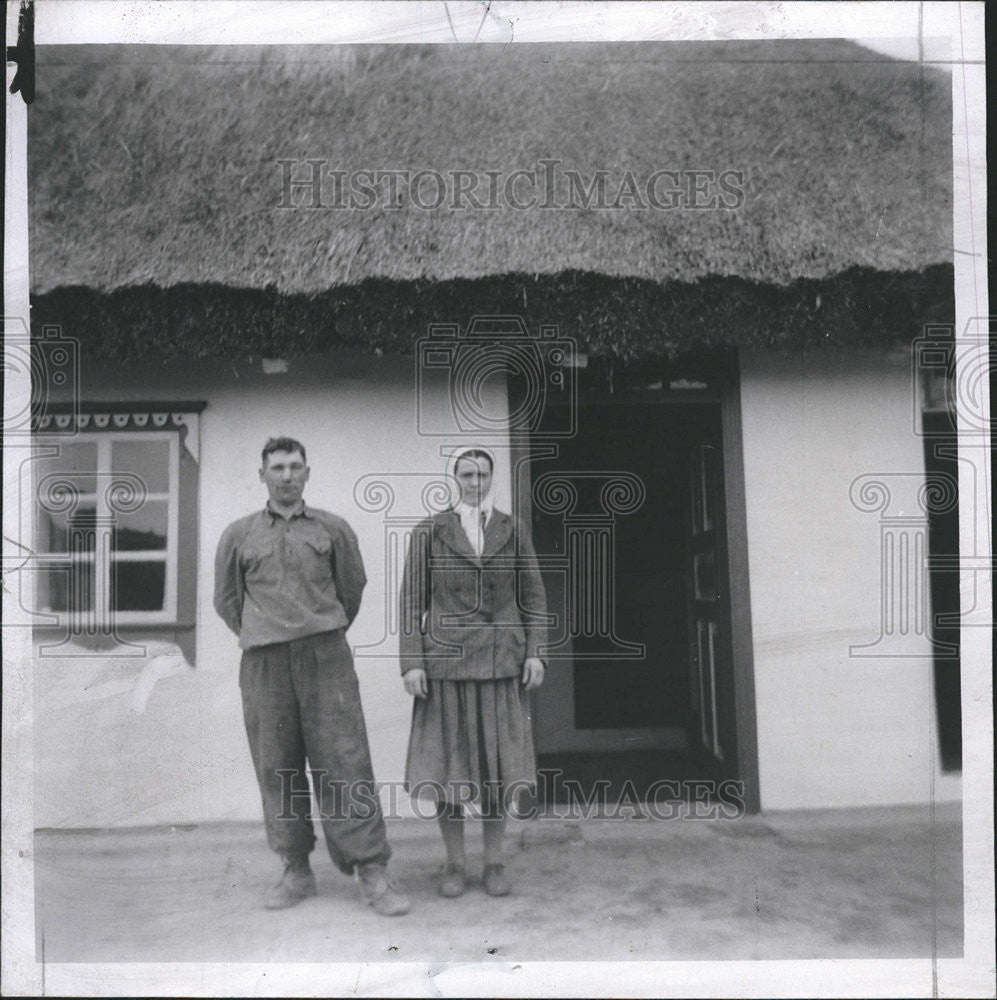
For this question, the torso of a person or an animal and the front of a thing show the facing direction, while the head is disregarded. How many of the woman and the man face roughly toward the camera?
2
